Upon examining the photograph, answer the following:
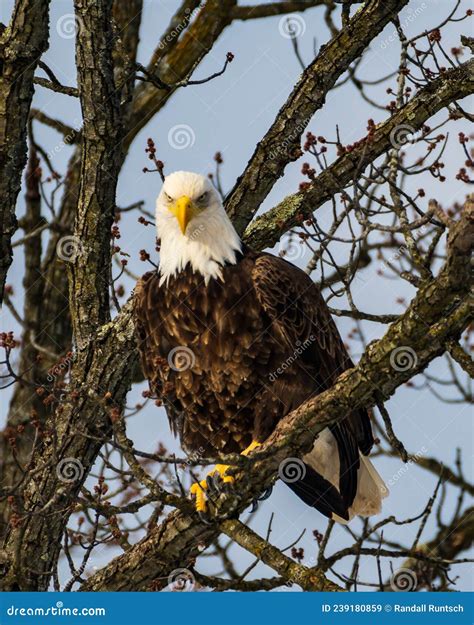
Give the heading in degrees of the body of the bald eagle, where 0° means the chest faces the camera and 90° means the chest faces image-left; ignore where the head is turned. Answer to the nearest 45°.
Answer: approximately 45°
